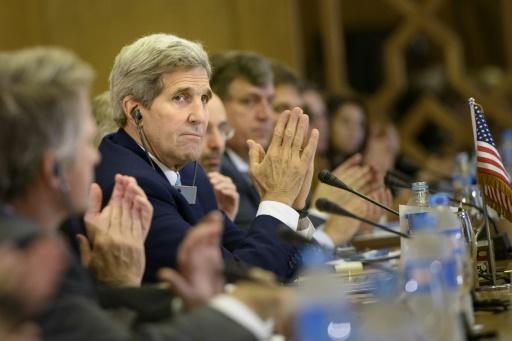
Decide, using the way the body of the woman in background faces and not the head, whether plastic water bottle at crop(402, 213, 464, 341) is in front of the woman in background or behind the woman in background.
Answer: in front

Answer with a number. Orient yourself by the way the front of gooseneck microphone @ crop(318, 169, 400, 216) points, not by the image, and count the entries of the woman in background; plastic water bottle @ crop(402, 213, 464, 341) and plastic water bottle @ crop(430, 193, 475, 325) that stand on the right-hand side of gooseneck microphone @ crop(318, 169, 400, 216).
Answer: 1

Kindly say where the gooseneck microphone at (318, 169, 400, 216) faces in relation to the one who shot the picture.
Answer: facing to the left of the viewer

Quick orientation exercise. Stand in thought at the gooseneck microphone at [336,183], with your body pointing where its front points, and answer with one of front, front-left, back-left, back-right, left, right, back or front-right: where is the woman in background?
right

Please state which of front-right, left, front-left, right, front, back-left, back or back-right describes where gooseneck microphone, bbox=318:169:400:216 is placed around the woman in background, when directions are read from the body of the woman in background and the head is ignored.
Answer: front-right

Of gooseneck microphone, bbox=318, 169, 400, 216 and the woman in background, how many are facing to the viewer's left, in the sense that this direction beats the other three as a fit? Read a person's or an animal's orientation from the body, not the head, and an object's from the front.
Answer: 1

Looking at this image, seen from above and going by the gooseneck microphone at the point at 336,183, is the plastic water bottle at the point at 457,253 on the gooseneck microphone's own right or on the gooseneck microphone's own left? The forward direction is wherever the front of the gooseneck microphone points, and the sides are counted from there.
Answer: on the gooseneck microphone's own left

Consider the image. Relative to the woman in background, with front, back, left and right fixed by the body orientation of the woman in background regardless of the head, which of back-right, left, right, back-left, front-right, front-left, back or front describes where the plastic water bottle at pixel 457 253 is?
front-right

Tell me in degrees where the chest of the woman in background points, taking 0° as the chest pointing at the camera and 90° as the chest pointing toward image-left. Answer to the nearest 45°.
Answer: approximately 315°

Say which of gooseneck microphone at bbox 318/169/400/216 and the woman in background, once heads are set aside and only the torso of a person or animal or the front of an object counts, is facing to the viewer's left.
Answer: the gooseneck microphone
